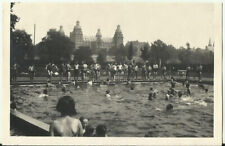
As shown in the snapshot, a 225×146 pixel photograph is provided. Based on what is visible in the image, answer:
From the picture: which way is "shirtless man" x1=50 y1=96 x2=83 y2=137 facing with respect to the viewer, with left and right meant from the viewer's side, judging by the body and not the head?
facing away from the viewer

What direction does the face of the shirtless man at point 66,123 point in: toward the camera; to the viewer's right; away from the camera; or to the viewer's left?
away from the camera
